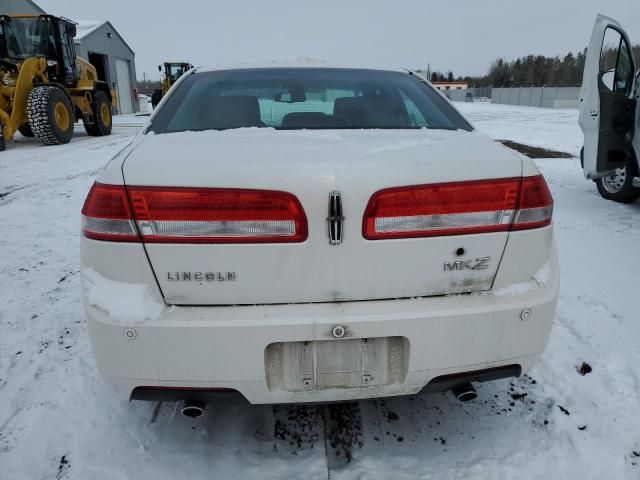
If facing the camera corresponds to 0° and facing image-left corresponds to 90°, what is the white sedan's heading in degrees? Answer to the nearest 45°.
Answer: approximately 180°

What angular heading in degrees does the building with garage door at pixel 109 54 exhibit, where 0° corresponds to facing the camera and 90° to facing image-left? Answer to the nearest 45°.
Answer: approximately 315°

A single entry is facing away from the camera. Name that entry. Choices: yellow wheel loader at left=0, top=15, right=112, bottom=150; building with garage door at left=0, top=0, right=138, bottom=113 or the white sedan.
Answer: the white sedan

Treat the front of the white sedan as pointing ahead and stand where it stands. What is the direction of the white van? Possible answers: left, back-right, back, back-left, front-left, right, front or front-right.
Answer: front-right

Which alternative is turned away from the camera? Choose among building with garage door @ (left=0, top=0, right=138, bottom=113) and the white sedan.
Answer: the white sedan

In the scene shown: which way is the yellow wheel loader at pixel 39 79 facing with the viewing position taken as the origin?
facing the viewer and to the left of the viewer

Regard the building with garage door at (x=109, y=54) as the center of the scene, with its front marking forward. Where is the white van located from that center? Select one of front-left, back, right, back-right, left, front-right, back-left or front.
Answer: front-right

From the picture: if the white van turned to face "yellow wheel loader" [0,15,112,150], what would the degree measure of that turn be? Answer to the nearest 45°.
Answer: approximately 45° to its left

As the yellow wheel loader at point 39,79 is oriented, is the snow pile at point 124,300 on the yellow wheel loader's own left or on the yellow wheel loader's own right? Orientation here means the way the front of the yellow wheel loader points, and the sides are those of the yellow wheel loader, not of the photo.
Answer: on the yellow wheel loader's own left

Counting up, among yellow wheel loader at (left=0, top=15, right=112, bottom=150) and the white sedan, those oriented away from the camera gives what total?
1

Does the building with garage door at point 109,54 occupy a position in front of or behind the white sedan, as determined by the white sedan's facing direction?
in front

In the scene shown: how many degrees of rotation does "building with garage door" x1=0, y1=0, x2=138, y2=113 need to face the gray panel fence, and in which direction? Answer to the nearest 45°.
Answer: approximately 45° to its left

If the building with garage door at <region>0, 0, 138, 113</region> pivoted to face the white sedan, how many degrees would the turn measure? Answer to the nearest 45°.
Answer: approximately 45° to its right

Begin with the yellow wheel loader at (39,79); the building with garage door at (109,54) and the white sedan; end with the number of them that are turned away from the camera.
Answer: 1
